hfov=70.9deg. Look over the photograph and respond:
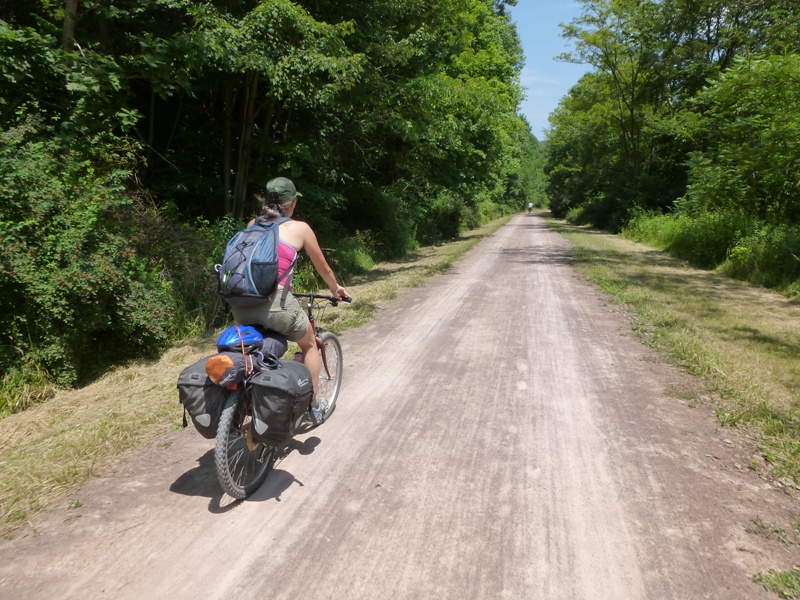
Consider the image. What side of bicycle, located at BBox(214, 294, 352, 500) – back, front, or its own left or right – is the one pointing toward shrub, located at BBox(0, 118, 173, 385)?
left

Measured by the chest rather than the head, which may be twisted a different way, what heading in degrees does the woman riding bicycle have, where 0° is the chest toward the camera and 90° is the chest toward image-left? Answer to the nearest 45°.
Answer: approximately 225°

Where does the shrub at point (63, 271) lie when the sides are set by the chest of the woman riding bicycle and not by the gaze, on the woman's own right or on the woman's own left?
on the woman's own left

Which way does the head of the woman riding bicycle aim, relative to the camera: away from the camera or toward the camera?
away from the camera

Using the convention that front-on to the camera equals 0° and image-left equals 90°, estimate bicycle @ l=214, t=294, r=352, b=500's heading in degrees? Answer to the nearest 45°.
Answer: approximately 225°
